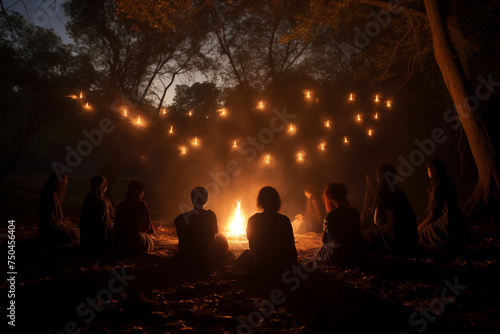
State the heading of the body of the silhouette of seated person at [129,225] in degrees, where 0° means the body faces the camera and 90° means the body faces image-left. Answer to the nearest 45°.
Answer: approximately 225°

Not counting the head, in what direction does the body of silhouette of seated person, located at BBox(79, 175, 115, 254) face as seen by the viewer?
to the viewer's right

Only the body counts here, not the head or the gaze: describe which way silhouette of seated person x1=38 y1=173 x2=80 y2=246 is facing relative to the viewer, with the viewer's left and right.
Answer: facing to the right of the viewer

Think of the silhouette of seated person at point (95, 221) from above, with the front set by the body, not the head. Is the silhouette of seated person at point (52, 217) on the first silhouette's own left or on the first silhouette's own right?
on the first silhouette's own left

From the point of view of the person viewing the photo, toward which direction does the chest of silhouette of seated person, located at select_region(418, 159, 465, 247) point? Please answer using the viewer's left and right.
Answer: facing to the left of the viewer

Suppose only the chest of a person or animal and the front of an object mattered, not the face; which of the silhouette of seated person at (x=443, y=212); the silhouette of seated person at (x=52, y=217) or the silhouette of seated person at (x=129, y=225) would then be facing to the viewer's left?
the silhouette of seated person at (x=443, y=212)
